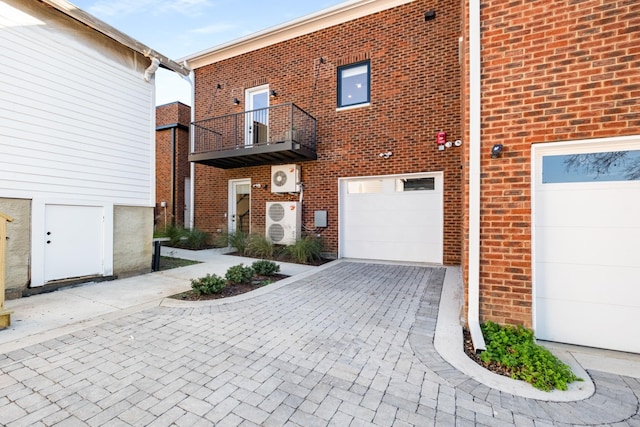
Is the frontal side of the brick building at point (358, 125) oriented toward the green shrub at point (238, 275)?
yes

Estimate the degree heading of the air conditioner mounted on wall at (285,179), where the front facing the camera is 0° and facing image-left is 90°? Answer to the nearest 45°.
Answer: approximately 45°

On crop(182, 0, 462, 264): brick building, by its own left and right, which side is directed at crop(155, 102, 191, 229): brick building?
right

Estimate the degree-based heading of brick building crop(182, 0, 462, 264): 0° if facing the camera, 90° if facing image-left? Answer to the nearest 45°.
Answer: approximately 45°

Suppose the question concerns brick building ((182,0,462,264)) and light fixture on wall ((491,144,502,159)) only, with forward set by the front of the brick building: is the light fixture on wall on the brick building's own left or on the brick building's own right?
on the brick building's own left

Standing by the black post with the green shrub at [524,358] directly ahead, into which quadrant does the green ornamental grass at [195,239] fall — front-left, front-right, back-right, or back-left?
back-left

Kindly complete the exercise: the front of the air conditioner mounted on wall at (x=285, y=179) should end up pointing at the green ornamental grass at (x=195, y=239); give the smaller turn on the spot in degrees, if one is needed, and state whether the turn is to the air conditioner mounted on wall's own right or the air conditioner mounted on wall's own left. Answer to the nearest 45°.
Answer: approximately 90° to the air conditioner mounted on wall's own right

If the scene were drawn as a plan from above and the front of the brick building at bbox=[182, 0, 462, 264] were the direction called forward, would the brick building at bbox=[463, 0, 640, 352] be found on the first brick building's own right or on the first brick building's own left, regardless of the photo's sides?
on the first brick building's own left
